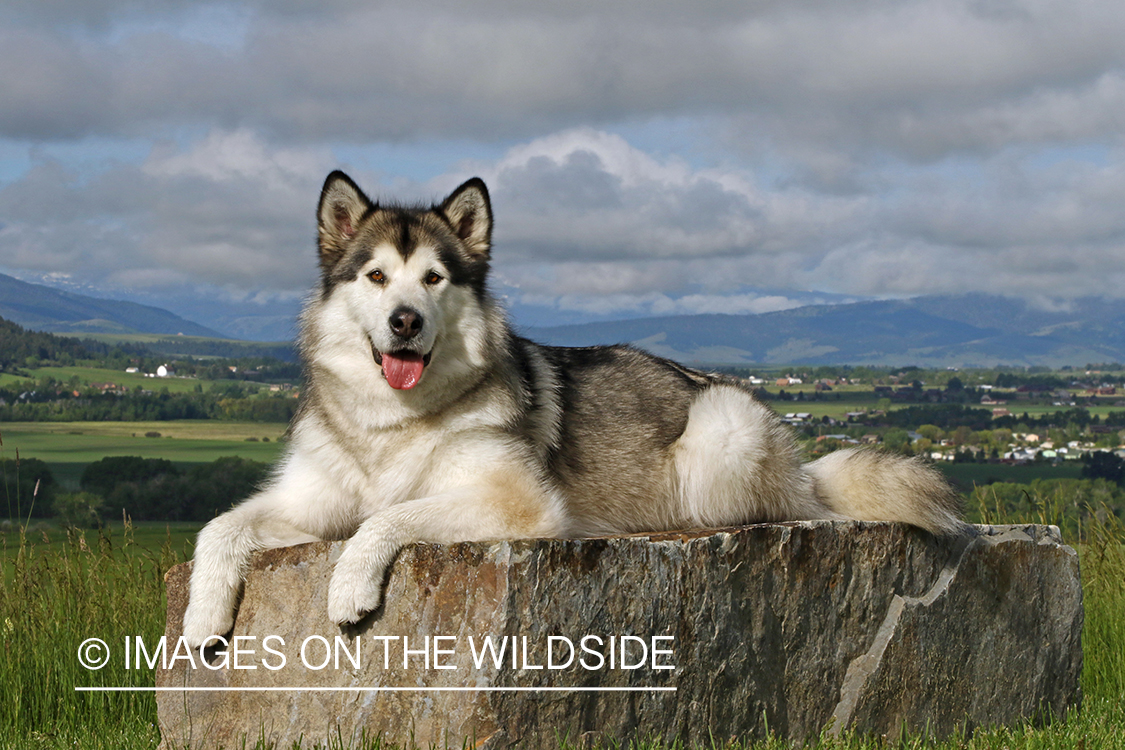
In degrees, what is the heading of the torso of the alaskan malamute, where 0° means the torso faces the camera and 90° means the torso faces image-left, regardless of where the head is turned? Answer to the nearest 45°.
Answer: approximately 45°
